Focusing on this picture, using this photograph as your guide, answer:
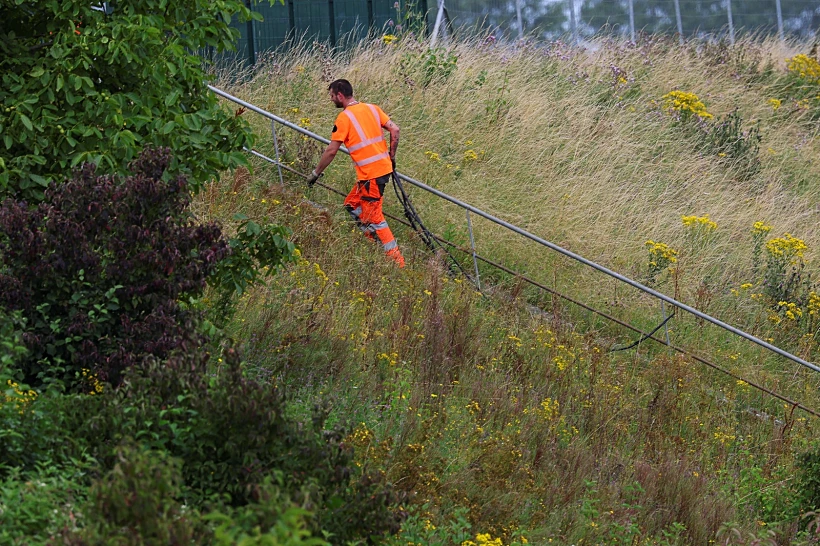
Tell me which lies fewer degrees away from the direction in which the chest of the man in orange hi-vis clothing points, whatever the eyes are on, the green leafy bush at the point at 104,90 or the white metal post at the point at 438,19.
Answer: the white metal post

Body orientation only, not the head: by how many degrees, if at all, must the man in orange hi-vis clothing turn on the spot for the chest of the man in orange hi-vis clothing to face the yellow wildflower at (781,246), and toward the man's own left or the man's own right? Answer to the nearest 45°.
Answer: approximately 135° to the man's own right

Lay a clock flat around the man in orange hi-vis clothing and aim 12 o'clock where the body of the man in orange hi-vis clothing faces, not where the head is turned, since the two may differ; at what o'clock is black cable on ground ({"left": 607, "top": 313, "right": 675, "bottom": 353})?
The black cable on ground is roughly at 5 o'clock from the man in orange hi-vis clothing.

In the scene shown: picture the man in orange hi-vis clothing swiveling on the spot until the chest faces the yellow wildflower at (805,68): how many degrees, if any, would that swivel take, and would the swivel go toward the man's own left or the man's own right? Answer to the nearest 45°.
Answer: approximately 90° to the man's own right

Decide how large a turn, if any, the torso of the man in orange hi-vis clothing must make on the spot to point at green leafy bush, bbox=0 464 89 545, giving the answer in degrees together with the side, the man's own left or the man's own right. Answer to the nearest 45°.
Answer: approximately 135° to the man's own left

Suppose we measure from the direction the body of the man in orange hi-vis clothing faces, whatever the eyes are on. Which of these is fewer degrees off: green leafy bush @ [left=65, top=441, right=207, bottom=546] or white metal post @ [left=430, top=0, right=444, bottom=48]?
the white metal post

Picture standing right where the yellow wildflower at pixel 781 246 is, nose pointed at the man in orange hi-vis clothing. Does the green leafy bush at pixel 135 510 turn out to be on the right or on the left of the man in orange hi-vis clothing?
left

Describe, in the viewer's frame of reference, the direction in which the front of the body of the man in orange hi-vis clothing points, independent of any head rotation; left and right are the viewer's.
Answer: facing away from the viewer and to the left of the viewer

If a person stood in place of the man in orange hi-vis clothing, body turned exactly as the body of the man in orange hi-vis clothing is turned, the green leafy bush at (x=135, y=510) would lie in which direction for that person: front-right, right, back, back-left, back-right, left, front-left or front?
back-left

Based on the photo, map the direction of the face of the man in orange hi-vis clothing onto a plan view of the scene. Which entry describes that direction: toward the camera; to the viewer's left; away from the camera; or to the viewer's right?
to the viewer's left

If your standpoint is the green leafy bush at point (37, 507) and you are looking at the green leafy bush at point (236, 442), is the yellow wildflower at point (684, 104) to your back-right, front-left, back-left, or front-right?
front-left

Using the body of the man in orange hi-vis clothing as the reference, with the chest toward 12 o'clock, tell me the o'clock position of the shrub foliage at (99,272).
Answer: The shrub foliage is roughly at 8 o'clock from the man in orange hi-vis clothing.

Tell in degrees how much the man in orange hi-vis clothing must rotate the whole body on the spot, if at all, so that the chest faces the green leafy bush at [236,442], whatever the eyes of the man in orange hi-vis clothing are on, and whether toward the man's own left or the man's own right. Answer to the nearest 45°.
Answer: approximately 135° to the man's own left

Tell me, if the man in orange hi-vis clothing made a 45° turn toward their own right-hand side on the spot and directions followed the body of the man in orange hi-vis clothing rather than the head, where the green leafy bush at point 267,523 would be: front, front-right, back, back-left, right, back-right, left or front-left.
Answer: back

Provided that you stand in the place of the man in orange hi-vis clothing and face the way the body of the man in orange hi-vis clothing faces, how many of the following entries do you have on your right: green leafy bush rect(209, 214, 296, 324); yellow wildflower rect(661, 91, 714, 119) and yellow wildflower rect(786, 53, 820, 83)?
2

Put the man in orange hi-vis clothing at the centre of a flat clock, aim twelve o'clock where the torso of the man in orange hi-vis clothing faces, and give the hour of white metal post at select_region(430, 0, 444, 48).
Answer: The white metal post is roughly at 2 o'clock from the man in orange hi-vis clothing.
